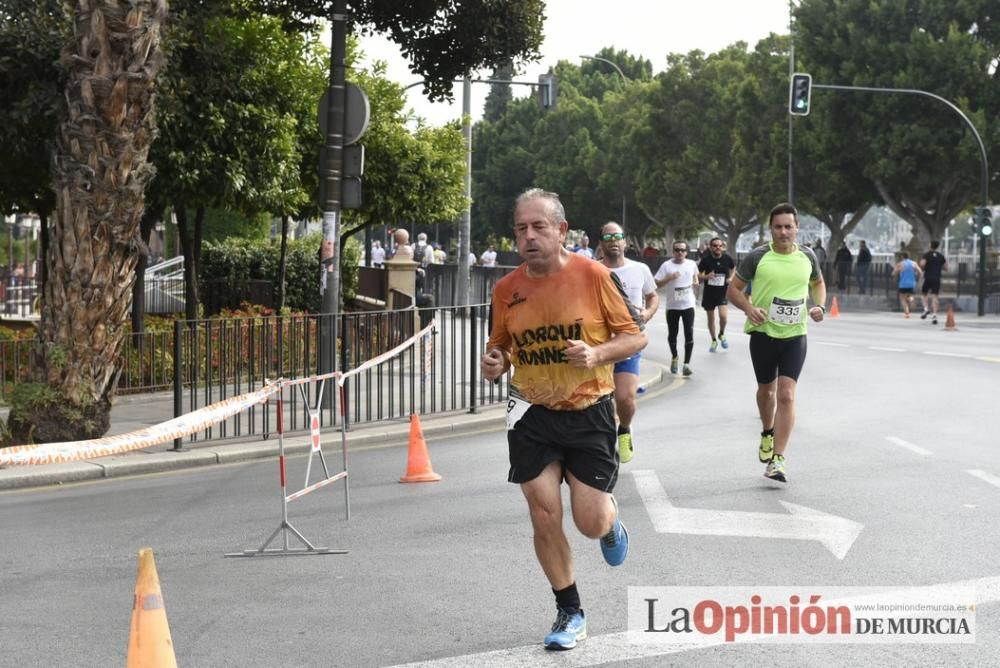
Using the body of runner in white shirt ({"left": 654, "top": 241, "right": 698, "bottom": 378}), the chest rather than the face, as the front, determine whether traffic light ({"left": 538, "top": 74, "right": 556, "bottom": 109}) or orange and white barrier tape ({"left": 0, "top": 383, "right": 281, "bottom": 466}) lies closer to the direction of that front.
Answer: the orange and white barrier tape

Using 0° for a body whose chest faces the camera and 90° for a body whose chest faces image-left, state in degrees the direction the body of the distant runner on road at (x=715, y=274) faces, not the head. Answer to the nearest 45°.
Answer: approximately 0°

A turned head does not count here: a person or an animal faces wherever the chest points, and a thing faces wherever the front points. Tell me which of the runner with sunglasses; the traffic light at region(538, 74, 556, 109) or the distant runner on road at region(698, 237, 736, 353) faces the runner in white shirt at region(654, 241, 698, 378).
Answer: the distant runner on road

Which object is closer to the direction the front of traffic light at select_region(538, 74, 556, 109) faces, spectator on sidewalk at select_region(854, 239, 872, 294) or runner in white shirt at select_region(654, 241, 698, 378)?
the spectator on sidewalk

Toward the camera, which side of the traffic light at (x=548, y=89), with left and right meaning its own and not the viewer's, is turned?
back

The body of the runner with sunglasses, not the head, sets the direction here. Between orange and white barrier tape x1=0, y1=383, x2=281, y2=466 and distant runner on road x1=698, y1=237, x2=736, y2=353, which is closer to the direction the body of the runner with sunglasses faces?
the orange and white barrier tape

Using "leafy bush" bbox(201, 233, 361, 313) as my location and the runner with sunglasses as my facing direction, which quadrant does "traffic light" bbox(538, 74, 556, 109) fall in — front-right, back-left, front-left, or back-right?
back-left

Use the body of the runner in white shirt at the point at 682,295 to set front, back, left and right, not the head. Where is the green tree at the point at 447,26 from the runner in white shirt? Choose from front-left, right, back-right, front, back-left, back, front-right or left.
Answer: front-right

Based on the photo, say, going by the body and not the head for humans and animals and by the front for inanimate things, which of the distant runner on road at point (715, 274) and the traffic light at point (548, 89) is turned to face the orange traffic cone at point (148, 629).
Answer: the distant runner on road

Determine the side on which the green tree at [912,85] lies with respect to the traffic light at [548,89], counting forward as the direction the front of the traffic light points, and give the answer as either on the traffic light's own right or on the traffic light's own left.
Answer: on the traffic light's own right

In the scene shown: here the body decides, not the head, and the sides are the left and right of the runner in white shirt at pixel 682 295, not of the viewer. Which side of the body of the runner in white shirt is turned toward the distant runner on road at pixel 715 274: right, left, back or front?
back
